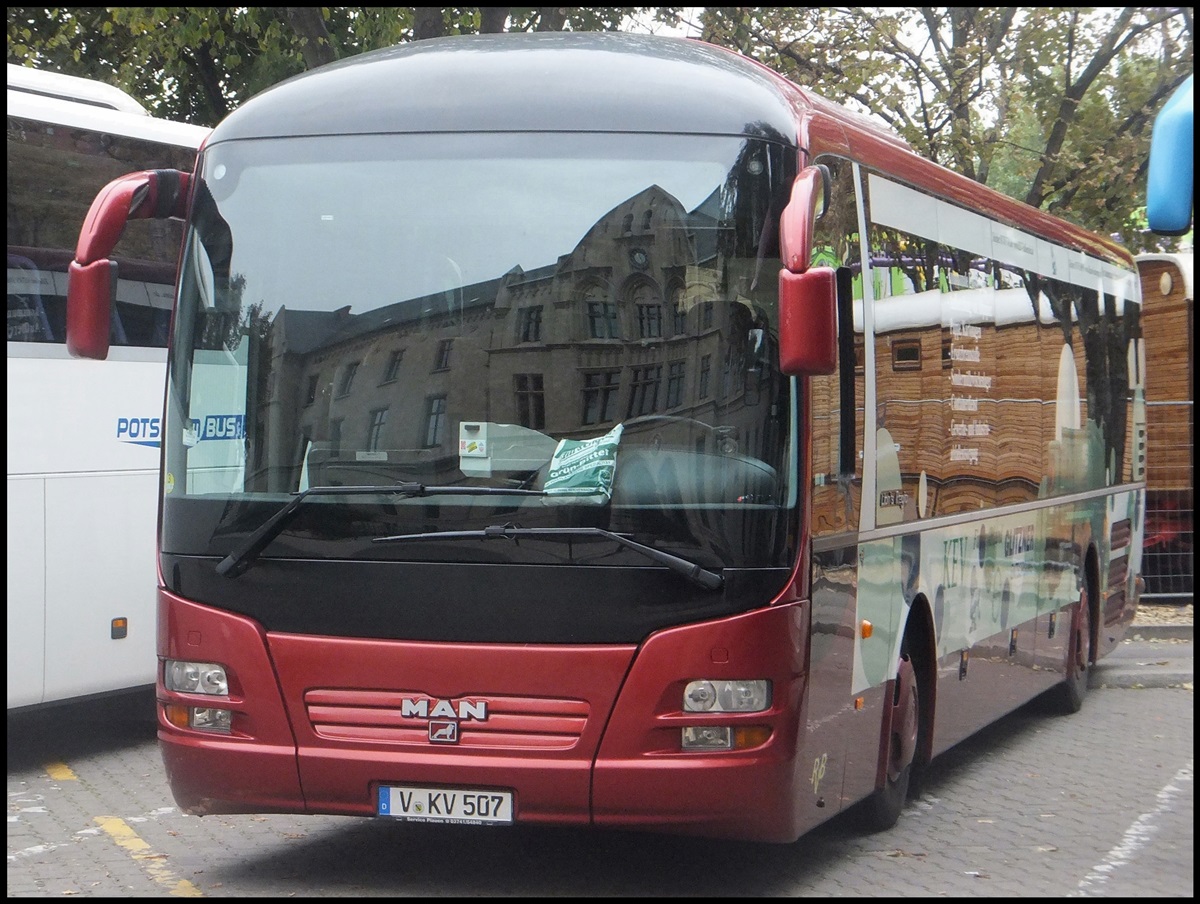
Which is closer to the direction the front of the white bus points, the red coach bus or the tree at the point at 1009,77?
the red coach bus

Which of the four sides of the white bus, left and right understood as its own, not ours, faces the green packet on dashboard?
left

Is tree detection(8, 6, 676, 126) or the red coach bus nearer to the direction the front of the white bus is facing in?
the red coach bus

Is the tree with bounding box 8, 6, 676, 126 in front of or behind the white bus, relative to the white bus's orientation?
behind

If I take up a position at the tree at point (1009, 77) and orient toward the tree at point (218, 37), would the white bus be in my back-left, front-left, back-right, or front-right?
front-left

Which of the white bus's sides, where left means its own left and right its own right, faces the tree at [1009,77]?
back
